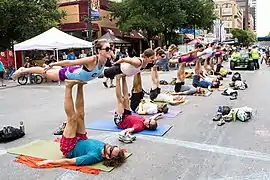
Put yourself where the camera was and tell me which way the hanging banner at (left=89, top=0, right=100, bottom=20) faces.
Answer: facing the viewer

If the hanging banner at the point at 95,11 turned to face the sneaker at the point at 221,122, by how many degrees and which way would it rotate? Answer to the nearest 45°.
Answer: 0° — it already faces it

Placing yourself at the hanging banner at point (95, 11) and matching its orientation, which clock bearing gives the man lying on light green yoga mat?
The man lying on light green yoga mat is roughly at 12 o'clock from the hanging banner.

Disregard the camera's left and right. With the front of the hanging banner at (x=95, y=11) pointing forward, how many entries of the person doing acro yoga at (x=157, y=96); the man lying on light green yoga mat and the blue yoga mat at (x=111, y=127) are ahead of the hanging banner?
3

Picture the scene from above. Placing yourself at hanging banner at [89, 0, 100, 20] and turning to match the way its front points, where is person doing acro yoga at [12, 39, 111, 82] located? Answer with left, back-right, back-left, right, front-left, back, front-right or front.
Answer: front

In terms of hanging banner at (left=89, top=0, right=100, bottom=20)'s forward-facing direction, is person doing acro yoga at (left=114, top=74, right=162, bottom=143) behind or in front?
in front

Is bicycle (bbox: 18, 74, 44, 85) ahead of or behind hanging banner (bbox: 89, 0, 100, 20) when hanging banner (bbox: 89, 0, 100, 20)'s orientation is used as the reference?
ahead

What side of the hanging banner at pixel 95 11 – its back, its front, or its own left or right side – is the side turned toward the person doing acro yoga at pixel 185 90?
front

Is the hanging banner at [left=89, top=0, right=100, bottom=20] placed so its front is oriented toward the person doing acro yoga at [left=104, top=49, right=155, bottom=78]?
yes

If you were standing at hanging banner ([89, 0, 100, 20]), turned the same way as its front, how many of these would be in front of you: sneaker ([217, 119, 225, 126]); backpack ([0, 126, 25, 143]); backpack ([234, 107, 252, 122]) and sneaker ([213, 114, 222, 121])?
4

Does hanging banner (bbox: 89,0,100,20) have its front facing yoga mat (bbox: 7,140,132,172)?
yes

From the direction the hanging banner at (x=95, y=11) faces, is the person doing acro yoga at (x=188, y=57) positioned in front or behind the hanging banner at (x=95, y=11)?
in front

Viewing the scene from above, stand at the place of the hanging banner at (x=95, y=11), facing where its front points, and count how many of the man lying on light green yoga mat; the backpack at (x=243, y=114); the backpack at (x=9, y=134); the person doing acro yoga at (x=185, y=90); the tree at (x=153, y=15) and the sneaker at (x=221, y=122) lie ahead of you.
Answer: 5

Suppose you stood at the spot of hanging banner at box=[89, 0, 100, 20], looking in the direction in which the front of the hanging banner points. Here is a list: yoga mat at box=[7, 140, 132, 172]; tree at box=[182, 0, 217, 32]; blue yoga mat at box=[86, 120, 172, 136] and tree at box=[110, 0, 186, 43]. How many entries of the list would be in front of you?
2

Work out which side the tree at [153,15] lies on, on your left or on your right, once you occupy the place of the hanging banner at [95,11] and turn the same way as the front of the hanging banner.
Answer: on your left
